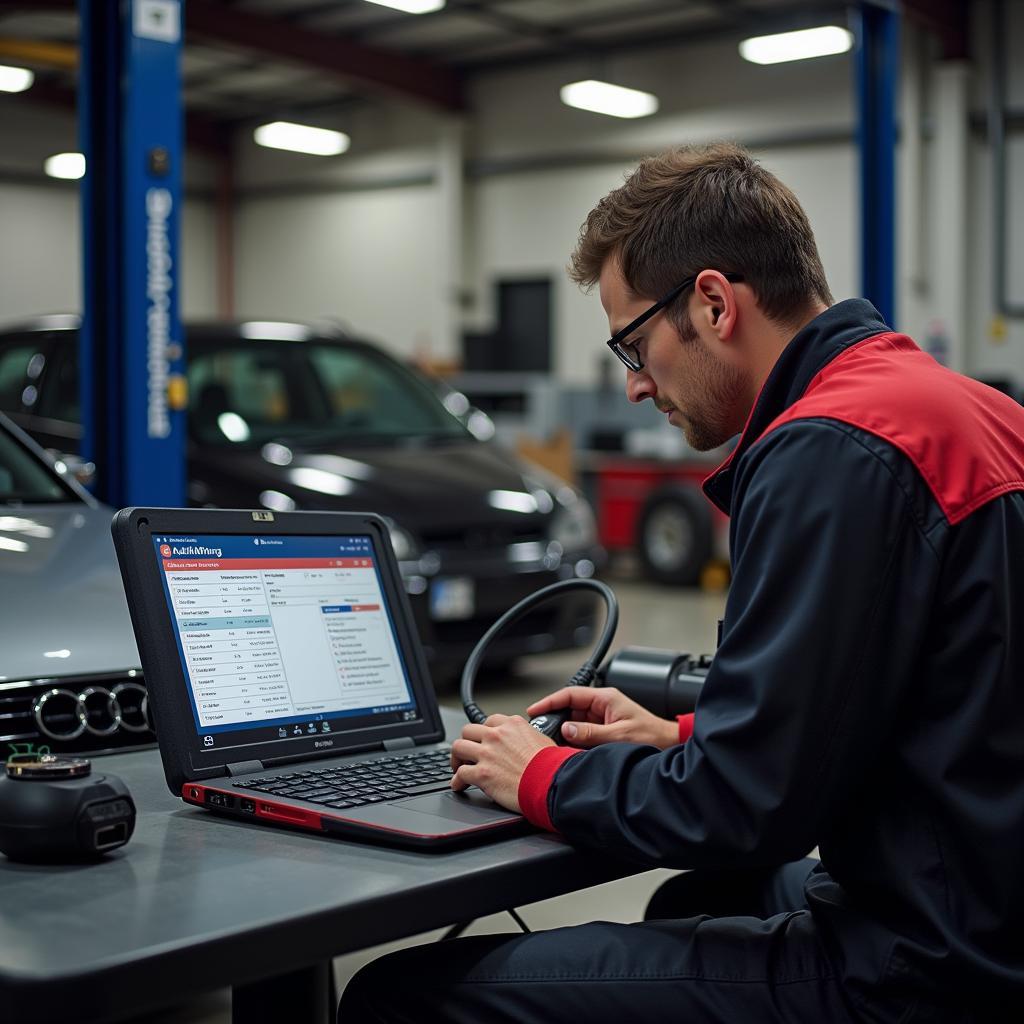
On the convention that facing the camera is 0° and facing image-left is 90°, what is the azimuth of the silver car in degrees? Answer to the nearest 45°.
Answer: approximately 315°

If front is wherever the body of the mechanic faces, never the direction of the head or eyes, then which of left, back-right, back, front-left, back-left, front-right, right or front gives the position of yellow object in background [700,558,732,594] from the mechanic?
right

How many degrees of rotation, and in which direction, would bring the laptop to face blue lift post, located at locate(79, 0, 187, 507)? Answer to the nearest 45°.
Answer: approximately 135° to its left

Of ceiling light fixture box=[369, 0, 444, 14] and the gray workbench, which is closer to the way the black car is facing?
the gray workbench

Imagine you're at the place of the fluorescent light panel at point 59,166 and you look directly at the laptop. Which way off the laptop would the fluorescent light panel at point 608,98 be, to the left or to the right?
left

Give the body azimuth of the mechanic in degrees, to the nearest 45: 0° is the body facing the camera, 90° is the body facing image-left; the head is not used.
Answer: approximately 90°

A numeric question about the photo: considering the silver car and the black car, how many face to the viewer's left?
0

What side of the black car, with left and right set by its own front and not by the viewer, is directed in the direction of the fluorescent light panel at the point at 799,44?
left

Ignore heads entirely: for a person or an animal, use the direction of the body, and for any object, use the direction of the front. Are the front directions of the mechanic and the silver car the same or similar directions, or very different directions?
very different directions

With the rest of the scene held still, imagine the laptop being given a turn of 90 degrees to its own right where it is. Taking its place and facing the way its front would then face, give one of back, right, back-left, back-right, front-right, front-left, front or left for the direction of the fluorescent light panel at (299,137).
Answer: back-right
